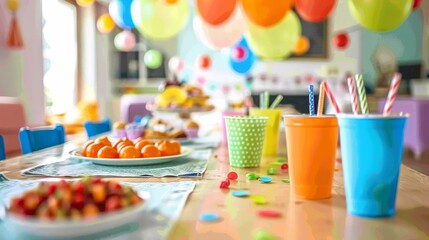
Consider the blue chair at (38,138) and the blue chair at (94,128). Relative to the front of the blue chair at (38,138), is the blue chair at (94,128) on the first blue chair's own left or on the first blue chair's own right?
on the first blue chair's own left

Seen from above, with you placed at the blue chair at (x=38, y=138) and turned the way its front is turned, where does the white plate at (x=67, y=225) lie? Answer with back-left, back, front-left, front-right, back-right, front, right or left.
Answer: front-right

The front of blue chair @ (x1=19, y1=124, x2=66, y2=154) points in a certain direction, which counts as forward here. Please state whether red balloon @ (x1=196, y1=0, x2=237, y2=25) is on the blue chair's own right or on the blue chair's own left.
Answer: on the blue chair's own left

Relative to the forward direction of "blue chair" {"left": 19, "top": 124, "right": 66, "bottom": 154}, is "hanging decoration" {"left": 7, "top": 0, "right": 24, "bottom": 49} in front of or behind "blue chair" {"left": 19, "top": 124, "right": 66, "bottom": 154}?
behind

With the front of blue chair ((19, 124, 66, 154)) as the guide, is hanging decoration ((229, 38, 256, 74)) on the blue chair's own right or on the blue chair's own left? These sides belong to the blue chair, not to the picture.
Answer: on the blue chair's own left

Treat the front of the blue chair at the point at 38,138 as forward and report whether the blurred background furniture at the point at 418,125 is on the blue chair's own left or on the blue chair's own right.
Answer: on the blue chair's own left

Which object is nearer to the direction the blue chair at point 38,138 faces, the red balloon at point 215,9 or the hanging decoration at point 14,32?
the red balloon

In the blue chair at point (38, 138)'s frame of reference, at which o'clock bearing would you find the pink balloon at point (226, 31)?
The pink balloon is roughly at 9 o'clock from the blue chair.

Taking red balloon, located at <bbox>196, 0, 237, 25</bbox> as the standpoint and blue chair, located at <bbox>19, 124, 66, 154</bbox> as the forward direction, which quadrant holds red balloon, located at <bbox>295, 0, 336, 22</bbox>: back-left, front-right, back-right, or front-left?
back-left

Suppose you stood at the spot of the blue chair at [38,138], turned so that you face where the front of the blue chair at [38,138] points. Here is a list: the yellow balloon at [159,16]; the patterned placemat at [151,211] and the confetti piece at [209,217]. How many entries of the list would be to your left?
1

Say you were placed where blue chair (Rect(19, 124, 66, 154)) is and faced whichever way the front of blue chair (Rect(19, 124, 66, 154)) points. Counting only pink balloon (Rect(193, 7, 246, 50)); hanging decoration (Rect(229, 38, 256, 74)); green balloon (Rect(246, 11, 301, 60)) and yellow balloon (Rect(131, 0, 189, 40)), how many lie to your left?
4

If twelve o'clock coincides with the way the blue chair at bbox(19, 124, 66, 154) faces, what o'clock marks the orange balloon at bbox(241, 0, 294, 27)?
The orange balloon is roughly at 10 o'clock from the blue chair.
